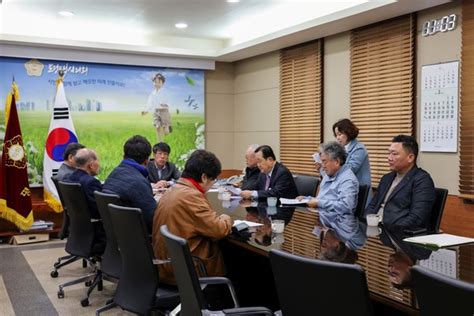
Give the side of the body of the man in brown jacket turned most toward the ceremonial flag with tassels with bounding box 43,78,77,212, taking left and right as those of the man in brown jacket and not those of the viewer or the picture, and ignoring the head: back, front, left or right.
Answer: left

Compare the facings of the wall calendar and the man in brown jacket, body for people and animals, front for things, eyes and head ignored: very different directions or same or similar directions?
very different directions

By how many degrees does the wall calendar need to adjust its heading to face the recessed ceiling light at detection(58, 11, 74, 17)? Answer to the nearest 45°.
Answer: approximately 45° to its right

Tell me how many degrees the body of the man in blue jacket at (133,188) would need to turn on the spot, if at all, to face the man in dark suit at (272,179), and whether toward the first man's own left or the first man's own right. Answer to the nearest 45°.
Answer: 0° — they already face them

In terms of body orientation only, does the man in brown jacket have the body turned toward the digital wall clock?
yes

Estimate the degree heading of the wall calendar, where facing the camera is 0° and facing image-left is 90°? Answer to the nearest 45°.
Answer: approximately 45°

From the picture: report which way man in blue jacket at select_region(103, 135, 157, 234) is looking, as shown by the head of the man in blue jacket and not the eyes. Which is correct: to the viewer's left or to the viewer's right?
to the viewer's right

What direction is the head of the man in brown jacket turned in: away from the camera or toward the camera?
away from the camera

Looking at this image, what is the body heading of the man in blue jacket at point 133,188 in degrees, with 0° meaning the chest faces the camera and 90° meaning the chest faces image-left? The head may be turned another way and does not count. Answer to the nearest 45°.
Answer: approximately 225°

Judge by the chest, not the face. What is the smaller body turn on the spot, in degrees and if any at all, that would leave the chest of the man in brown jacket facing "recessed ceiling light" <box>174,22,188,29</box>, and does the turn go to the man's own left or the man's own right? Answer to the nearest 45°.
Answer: approximately 45° to the man's own left

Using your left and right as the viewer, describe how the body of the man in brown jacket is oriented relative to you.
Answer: facing away from the viewer and to the right of the viewer

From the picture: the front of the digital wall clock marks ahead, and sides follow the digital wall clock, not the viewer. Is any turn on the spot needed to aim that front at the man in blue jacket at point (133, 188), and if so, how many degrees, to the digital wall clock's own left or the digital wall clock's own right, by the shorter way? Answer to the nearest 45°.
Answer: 0° — it already faces them

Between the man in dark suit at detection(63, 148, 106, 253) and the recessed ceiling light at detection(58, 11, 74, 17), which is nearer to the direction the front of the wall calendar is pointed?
the man in dark suit
